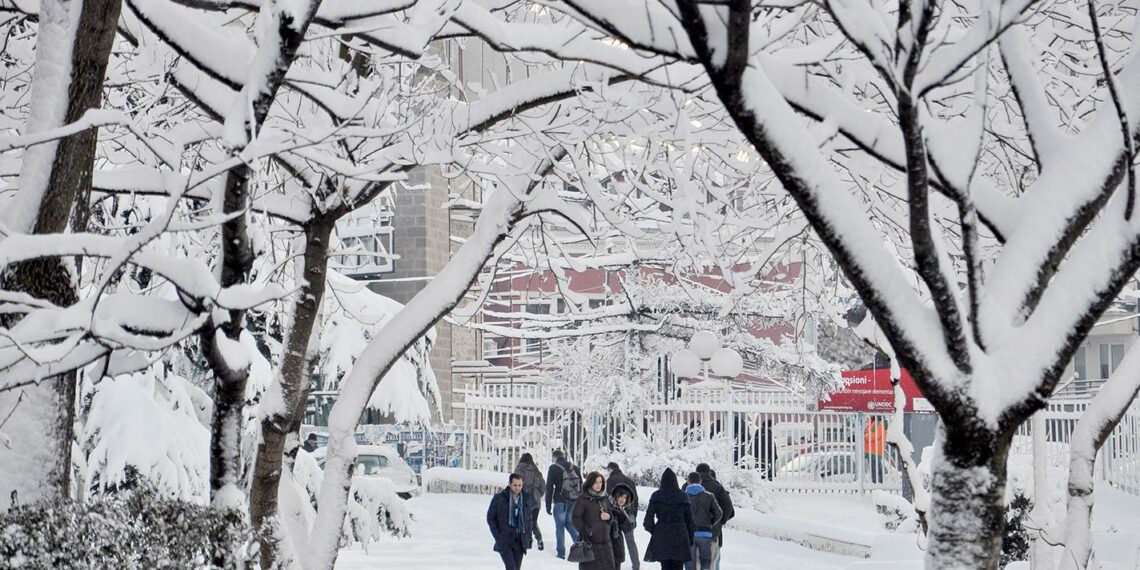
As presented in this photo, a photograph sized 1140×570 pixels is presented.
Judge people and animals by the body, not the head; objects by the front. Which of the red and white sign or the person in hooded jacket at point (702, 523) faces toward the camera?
the red and white sign

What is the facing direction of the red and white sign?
toward the camera

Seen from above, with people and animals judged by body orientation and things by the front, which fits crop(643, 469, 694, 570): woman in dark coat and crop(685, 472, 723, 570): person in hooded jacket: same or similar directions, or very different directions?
same or similar directions

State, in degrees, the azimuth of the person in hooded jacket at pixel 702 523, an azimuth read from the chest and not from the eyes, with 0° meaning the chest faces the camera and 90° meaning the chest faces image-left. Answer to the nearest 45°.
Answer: approximately 180°

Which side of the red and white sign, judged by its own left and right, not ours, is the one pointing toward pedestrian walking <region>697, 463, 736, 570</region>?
front

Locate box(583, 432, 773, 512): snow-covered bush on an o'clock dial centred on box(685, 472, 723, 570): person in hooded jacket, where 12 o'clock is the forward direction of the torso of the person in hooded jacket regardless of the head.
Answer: The snow-covered bush is roughly at 12 o'clock from the person in hooded jacket.

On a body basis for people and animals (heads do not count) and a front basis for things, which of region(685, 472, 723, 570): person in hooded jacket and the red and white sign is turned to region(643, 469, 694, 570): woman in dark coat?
the red and white sign

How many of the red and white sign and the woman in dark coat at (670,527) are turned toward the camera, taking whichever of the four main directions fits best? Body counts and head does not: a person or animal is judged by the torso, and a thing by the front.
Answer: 1

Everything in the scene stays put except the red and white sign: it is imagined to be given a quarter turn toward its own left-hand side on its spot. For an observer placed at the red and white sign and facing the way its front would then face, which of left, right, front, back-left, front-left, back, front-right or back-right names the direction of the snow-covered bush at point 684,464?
back-right

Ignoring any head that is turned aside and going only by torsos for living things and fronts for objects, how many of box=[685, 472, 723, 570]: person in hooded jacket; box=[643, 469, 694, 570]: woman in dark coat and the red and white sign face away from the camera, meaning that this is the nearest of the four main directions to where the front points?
2

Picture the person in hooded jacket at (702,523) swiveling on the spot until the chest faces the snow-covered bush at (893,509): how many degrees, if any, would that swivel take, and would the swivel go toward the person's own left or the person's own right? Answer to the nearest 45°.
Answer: approximately 45° to the person's own right

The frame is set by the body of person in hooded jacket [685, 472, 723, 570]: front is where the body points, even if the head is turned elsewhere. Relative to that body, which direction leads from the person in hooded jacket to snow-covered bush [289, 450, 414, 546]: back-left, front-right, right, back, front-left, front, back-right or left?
left

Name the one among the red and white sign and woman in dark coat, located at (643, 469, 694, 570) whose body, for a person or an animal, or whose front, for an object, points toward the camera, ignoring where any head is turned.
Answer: the red and white sign

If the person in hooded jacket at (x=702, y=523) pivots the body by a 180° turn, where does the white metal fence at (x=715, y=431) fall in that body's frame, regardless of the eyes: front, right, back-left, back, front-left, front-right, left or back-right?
back

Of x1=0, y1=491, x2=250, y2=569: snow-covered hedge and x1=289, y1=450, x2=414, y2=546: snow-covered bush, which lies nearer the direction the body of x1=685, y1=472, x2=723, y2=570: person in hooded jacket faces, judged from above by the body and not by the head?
the snow-covered bush

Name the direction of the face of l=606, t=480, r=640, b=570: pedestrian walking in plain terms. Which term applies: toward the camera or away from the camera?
toward the camera

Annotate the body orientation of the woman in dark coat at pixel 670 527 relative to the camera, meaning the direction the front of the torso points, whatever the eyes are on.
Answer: away from the camera

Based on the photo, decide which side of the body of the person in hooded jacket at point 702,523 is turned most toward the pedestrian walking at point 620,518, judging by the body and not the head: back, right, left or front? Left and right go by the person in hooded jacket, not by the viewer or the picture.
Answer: left

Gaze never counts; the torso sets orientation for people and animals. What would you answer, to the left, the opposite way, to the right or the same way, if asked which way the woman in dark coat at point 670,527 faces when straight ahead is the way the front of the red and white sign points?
the opposite way

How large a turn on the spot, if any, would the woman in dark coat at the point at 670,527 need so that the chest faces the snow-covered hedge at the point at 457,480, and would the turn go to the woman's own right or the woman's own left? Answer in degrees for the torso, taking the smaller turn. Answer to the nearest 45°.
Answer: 0° — they already face it

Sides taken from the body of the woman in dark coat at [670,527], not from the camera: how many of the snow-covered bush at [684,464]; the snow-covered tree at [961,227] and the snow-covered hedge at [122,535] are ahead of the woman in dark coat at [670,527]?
1
